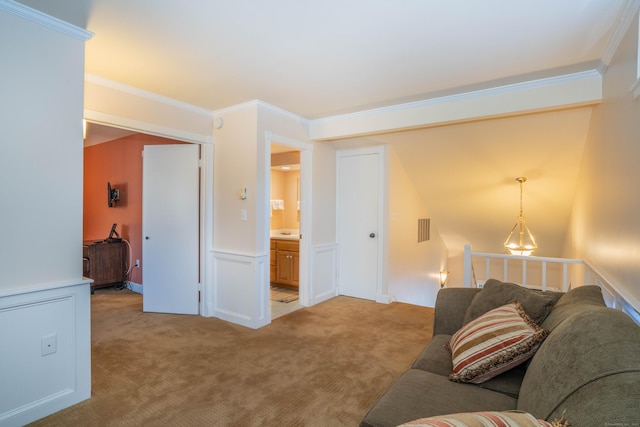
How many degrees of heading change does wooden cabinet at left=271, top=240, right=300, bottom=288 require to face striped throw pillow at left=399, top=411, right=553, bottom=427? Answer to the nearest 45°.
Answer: approximately 45° to its left

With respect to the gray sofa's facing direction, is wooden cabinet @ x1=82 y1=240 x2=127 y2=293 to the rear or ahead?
ahead

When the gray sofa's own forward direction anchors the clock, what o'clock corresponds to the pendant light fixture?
The pendant light fixture is roughly at 3 o'clock from the gray sofa.

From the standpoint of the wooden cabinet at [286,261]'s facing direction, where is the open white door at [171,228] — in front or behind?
in front

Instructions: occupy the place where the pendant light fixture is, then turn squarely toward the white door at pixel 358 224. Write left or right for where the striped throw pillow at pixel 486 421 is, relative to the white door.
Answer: left

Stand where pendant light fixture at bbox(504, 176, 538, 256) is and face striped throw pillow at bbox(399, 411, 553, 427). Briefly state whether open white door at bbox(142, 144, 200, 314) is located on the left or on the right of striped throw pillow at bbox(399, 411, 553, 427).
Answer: right

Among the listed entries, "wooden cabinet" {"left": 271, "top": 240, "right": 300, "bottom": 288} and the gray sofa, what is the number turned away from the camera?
0

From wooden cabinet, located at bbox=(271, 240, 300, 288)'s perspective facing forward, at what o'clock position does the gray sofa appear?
The gray sofa is roughly at 10 o'clock from the wooden cabinet.

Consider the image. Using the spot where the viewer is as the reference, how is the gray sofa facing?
facing to the left of the viewer

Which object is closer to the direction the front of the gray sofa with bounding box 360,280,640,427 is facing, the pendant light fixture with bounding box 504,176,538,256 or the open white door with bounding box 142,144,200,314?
the open white door

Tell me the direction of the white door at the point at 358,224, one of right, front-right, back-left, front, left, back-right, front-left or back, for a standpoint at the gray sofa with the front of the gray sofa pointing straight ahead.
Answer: front-right

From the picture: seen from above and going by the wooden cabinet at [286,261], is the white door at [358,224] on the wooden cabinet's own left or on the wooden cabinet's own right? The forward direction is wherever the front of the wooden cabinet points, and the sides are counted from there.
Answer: on the wooden cabinet's own left

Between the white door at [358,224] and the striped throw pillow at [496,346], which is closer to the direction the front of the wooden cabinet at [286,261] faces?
the striped throw pillow

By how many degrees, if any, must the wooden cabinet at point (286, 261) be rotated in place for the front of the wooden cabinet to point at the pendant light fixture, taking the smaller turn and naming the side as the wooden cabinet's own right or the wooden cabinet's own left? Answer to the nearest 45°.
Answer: approximately 135° to the wooden cabinet's own left

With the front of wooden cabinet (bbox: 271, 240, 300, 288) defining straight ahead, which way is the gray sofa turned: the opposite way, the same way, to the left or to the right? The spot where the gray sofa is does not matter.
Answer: to the right

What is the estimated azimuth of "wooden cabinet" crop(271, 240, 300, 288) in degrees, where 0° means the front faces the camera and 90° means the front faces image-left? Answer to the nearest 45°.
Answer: approximately 45°
